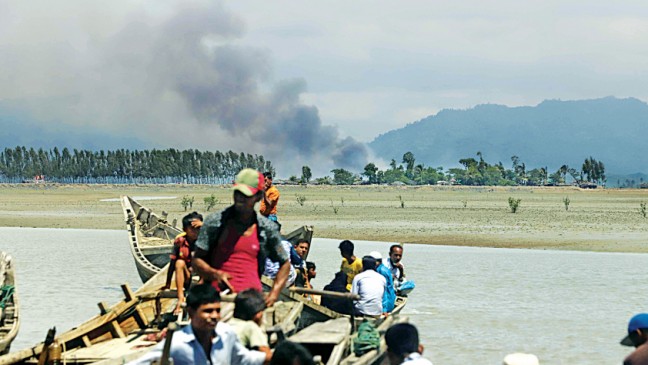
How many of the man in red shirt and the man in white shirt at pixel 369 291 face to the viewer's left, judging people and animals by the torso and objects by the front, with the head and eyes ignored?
0

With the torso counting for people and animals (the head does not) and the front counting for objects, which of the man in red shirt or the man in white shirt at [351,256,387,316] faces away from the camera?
the man in white shirt

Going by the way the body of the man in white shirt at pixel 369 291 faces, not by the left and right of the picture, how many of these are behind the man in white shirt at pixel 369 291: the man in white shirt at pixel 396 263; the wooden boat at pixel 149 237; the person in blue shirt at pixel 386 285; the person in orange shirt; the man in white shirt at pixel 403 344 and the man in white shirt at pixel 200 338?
2

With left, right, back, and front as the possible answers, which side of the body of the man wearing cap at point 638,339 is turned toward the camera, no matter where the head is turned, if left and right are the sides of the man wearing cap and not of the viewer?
left

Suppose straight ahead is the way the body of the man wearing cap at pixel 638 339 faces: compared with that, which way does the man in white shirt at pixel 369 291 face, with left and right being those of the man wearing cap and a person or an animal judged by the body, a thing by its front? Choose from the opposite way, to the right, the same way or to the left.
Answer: to the right

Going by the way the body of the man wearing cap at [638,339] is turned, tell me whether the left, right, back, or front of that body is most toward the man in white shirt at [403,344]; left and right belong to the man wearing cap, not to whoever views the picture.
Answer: front

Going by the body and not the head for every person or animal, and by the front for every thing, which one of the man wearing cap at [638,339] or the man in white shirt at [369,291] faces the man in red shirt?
the man wearing cap

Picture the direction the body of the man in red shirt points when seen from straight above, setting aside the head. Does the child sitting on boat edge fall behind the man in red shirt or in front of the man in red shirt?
behind

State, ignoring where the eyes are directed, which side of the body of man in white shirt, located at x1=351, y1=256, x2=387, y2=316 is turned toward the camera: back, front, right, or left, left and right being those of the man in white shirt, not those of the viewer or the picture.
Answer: back

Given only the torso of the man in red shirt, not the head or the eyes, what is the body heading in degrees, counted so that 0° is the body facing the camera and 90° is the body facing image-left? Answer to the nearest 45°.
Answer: approximately 0°

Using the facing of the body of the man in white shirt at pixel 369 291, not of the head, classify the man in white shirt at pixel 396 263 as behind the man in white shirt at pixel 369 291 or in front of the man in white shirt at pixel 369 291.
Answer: in front

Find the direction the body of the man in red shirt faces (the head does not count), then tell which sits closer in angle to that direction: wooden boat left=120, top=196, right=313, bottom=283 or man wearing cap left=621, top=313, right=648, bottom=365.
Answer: the man wearing cap
